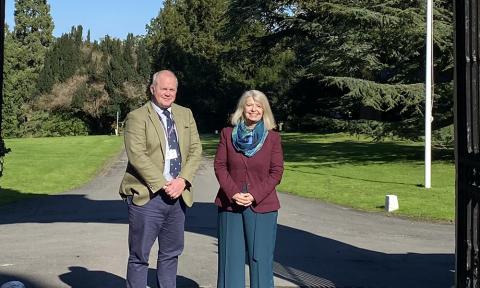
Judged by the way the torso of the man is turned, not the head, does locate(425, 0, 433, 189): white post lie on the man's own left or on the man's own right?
on the man's own left

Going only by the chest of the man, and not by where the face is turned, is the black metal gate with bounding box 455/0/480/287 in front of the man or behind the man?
in front

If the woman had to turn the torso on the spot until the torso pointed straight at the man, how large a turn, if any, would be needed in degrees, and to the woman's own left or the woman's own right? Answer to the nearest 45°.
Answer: approximately 90° to the woman's own right

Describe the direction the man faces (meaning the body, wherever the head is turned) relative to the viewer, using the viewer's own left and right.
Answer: facing the viewer and to the right of the viewer

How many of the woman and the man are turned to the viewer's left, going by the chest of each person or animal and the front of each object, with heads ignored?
0

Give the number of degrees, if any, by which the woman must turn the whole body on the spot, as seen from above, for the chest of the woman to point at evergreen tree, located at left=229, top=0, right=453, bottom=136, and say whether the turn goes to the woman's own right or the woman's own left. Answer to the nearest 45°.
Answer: approximately 180°
